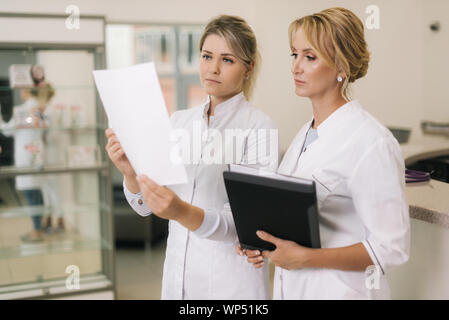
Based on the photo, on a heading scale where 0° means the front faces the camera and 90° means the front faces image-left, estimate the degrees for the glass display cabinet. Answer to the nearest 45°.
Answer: approximately 0°

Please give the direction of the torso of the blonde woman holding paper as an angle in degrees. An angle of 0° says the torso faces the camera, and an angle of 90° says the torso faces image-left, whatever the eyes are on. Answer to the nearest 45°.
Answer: approximately 45°
